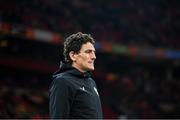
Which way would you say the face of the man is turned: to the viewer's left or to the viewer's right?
to the viewer's right

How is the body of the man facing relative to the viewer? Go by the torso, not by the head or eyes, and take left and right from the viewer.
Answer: facing the viewer and to the right of the viewer
